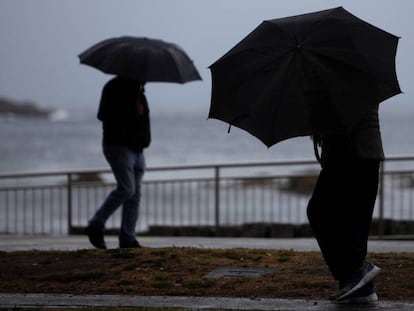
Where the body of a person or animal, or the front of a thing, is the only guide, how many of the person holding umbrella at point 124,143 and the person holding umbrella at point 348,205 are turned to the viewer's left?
1

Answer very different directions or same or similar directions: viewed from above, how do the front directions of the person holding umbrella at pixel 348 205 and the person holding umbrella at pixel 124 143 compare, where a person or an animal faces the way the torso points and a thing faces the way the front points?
very different directions
